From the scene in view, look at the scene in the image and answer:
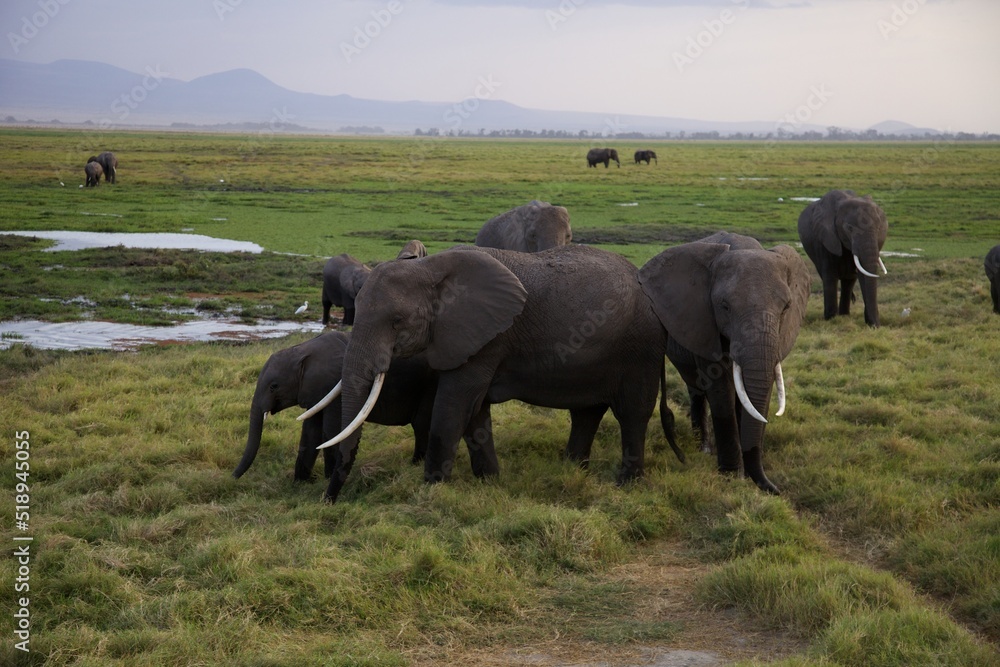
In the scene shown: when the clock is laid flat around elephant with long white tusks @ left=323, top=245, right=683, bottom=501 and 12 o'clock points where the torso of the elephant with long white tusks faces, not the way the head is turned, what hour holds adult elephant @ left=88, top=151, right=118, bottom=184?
The adult elephant is roughly at 2 o'clock from the elephant with long white tusks.

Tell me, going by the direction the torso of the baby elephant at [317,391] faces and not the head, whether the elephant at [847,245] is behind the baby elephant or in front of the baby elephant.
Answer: behind

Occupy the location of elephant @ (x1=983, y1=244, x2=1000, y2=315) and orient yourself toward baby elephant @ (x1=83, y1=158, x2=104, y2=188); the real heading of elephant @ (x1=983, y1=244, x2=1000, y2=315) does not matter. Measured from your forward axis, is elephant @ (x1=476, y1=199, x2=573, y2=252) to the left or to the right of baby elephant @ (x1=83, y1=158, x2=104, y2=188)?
left

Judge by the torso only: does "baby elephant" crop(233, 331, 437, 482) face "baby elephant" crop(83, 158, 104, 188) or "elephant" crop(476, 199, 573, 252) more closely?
the baby elephant

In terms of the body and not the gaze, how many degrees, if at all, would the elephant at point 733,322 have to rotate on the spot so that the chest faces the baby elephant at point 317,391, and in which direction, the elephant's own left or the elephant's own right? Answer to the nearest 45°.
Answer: approximately 135° to the elephant's own right

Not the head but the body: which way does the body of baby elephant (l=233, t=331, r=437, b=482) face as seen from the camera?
to the viewer's left

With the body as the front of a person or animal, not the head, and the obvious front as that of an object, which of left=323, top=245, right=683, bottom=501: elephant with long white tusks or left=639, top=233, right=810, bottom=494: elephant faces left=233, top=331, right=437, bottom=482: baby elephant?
the elephant with long white tusks

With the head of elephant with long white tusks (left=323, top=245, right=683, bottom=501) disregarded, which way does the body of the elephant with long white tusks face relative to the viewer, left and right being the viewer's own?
facing to the left of the viewer

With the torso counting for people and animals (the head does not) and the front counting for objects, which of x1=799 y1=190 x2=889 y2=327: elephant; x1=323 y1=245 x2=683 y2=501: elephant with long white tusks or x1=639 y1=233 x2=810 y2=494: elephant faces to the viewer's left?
the elephant with long white tusks

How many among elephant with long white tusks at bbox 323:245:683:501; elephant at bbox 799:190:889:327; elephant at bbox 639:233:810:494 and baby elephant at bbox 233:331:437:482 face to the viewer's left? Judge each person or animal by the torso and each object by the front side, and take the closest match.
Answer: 2

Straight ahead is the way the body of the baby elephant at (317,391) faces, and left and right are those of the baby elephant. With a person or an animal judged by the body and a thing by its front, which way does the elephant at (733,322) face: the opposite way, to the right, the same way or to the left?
to the left

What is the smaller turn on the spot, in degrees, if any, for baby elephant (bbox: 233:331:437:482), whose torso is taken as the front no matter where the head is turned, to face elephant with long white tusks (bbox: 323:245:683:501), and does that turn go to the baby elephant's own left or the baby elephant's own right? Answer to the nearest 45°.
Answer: approximately 180°

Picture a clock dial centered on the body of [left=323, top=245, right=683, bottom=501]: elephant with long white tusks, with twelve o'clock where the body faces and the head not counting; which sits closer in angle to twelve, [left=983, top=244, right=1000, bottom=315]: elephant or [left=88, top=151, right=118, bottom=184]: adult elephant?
the adult elephant

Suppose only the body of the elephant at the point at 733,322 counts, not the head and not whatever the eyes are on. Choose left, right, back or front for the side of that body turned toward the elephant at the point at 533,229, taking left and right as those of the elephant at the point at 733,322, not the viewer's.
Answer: back
